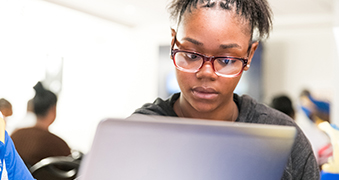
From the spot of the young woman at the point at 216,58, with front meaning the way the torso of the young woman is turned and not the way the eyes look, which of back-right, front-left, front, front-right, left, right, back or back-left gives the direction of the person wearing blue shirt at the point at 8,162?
right

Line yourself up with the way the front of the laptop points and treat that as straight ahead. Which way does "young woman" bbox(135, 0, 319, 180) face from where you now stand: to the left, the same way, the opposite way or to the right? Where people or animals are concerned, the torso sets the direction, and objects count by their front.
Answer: the opposite way

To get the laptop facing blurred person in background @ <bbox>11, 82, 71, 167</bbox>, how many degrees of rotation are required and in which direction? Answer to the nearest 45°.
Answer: approximately 45° to its left

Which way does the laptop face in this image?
away from the camera

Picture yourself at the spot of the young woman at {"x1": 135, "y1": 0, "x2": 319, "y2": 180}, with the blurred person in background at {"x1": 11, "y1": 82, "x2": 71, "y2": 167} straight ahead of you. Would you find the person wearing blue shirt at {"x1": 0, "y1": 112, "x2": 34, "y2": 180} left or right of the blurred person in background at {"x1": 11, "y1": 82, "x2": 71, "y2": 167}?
left

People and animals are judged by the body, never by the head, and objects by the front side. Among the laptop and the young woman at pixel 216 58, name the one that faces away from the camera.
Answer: the laptop

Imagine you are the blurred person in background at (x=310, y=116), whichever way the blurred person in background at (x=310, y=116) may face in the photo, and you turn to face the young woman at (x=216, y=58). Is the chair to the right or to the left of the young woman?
right
